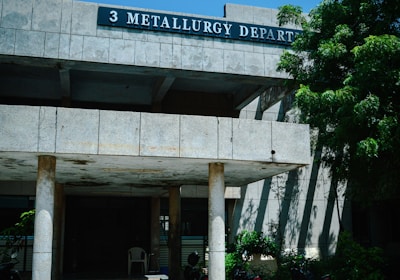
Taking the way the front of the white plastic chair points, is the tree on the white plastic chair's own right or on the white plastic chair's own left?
on the white plastic chair's own left

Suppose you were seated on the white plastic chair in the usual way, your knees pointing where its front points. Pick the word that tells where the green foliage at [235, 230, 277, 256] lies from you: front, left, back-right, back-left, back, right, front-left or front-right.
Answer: front-left

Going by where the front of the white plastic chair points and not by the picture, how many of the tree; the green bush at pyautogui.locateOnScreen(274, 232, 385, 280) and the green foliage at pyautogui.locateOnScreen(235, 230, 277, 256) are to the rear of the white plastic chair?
0

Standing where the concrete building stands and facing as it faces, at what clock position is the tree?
The tree is roughly at 10 o'clock from the concrete building.

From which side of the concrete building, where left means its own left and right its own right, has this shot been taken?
front

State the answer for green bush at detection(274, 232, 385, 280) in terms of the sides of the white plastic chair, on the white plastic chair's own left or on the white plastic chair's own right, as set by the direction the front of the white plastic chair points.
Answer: on the white plastic chair's own left

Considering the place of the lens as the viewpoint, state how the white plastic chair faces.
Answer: facing the viewer
